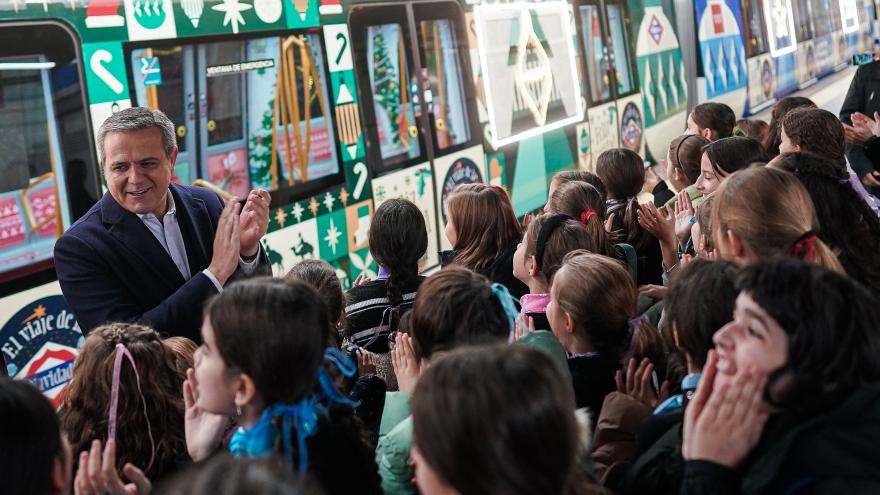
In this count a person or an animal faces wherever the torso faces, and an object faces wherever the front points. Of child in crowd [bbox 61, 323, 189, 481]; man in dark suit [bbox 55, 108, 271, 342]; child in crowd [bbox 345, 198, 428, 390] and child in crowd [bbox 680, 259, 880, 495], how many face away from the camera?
2

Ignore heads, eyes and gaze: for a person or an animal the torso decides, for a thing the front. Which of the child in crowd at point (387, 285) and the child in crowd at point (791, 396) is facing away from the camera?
the child in crowd at point (387, 285)

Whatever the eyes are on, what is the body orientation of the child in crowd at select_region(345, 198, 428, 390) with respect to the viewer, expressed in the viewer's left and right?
facing away from the viewer

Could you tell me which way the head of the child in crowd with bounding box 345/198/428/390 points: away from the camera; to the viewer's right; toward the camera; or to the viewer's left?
away from the camera

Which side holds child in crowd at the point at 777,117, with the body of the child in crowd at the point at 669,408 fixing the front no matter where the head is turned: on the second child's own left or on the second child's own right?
on the second child's own right

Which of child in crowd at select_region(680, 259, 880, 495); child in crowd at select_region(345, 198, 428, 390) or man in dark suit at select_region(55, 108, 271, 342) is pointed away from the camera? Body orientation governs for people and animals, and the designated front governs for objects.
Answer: child in crowd at select_region(345, 198, 428, 390)

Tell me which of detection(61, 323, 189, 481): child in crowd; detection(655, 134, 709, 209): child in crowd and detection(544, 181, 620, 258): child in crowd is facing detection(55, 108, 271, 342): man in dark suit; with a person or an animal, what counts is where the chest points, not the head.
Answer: detection(61, 323, 189, 481): child in crowd

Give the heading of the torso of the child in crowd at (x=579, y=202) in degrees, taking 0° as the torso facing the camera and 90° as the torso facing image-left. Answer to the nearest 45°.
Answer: approximately 135°

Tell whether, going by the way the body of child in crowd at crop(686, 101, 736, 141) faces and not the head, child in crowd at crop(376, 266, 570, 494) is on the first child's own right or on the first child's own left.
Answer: on the first child's own left

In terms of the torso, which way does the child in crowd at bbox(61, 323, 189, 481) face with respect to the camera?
away from the camera

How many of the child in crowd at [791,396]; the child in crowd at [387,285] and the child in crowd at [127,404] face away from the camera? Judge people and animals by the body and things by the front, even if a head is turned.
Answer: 2

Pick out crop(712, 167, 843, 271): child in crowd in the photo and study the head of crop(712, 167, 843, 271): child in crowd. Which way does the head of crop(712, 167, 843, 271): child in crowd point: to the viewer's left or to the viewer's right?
to the viewer's left
